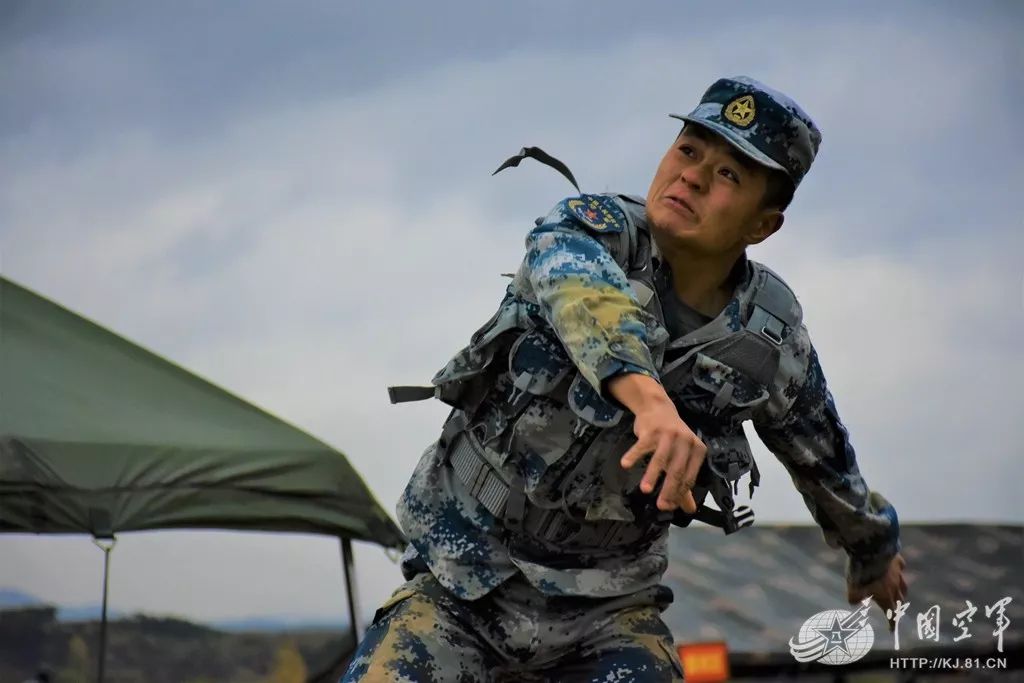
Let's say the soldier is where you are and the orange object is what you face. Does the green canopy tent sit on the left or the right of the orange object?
left

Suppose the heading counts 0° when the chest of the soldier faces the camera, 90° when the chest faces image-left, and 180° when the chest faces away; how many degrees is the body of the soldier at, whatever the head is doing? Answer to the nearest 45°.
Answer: approximately 0°

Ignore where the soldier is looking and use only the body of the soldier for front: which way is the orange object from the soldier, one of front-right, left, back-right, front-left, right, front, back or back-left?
back

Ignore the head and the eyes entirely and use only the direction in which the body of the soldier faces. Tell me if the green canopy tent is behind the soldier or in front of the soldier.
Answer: behind
